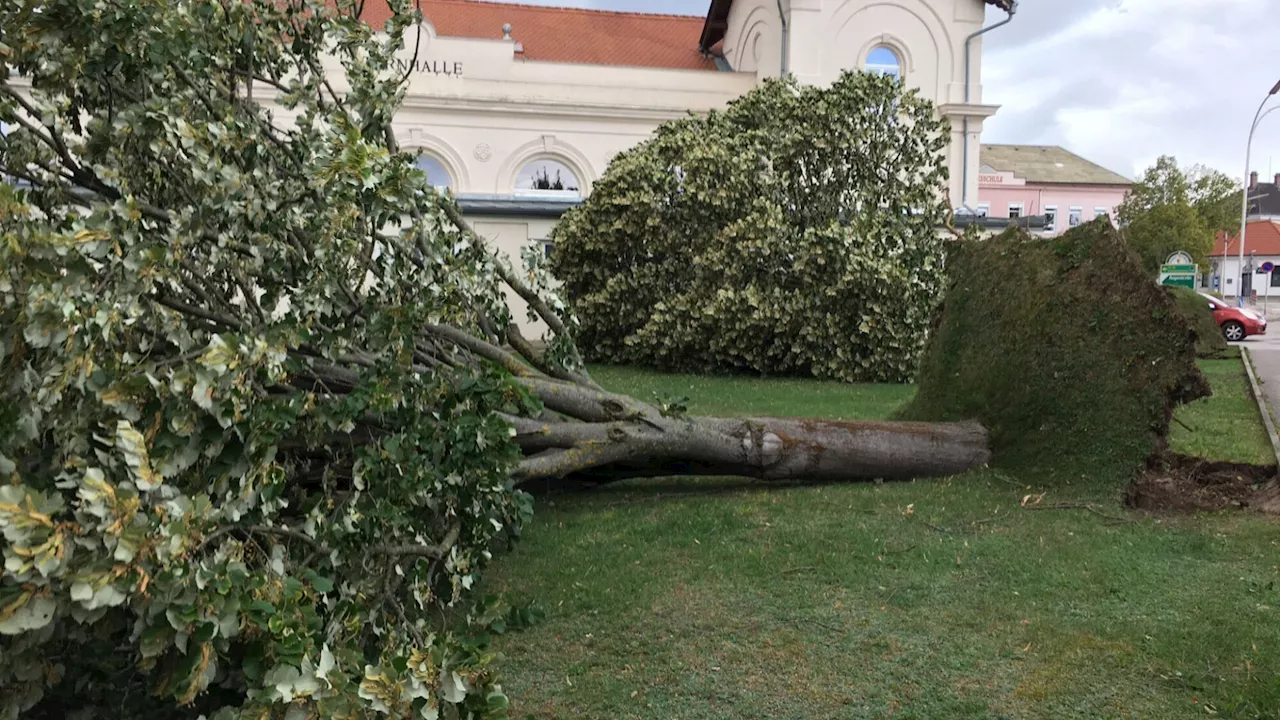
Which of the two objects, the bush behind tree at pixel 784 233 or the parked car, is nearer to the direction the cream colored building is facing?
the bush behind tree

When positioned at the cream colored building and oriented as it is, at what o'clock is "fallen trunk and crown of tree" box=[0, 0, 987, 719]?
The fallen trunk and crown of tree is roughly at 12 o'clock from the cream colored building.

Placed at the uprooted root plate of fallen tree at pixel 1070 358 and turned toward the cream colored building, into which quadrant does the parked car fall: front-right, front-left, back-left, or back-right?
front-right

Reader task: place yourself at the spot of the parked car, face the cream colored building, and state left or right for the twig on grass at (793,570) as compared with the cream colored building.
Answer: left

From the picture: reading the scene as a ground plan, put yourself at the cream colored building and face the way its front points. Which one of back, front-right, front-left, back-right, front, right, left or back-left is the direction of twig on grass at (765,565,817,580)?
front

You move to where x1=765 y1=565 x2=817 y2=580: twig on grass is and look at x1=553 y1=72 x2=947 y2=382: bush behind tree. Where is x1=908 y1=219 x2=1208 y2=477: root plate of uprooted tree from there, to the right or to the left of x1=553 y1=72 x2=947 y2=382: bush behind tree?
right

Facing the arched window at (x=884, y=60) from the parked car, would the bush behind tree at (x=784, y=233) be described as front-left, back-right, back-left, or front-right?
front-left

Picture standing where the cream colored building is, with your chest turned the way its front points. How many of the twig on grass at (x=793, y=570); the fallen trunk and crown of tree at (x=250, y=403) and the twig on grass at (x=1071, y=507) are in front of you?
3

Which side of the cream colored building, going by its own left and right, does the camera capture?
front

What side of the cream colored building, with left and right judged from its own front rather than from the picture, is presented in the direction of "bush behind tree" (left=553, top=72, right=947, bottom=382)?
front

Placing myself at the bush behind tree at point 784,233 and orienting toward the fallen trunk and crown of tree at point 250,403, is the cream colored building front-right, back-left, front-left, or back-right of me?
back-right

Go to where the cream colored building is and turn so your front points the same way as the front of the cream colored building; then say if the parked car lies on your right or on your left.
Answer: on your left

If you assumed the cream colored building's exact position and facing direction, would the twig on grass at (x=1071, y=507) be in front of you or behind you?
in front

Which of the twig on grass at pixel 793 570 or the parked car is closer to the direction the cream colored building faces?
the twig on grass
